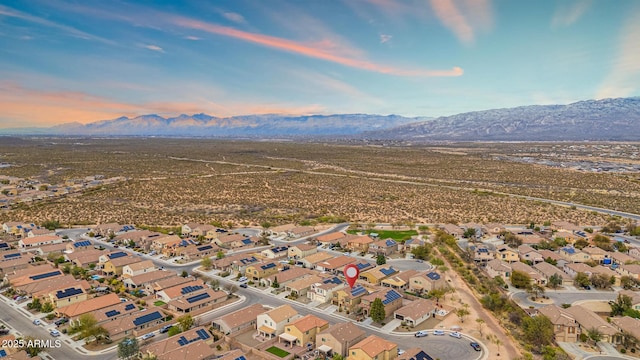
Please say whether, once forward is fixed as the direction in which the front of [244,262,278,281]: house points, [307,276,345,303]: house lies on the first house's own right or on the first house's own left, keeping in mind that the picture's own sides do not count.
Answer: on the first house's own left

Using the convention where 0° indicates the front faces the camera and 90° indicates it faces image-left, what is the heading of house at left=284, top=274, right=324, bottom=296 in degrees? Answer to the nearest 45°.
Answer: approximately 45°

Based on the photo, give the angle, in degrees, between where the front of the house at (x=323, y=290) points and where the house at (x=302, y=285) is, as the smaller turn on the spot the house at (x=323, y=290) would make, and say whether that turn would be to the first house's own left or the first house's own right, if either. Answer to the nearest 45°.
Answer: approximately 90° to the first house's own right

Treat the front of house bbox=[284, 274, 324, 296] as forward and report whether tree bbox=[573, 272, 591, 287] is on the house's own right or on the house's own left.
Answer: on the house's own left

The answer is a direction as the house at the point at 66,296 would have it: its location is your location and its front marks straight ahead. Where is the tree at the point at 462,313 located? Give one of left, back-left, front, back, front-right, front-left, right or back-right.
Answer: left

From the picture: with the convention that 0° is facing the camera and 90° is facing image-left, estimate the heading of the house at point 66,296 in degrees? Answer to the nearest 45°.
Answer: approximately 45°

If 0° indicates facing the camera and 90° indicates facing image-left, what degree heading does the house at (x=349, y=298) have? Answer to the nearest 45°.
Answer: approximately 45°

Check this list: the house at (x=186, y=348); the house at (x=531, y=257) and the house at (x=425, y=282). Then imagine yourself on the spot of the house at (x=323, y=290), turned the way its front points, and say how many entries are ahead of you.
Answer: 1

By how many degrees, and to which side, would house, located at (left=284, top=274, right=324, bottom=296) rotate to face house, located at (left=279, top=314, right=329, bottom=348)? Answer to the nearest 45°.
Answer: approximately 45° to its left

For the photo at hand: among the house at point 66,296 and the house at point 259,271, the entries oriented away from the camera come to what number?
0

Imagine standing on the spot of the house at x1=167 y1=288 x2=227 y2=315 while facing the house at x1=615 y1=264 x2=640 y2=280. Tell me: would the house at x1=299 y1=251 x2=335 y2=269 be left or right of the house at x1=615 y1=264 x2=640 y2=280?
left

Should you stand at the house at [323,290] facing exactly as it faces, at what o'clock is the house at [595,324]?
the house at [595,324] is roughly at 8 o'clock from the house at [323,290].

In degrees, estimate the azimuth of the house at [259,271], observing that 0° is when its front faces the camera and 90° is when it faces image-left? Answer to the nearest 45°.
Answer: approximately 45°

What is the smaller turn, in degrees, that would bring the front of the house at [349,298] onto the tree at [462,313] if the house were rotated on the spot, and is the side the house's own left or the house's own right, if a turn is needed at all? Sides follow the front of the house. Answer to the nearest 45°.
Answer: approximately 135° to the house's own left
